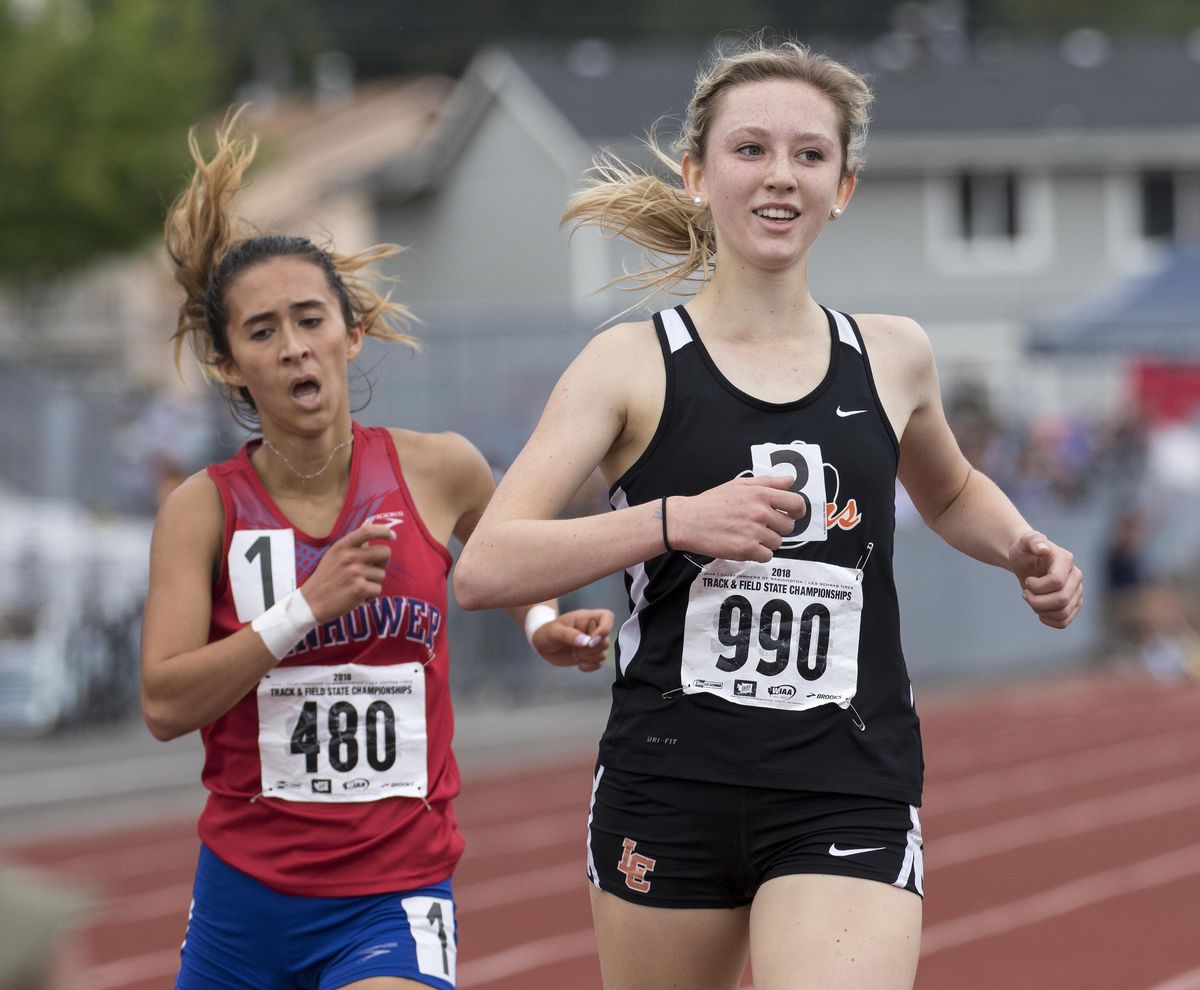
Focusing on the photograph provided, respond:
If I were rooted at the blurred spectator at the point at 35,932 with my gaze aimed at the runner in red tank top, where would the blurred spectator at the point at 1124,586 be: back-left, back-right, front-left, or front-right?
front-right

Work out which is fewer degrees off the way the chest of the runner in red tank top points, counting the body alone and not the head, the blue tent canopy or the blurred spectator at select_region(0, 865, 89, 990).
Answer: the blurred spectator

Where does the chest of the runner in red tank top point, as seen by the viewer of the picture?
toward the camera

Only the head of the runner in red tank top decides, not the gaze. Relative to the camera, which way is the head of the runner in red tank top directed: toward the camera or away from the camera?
toward the camera

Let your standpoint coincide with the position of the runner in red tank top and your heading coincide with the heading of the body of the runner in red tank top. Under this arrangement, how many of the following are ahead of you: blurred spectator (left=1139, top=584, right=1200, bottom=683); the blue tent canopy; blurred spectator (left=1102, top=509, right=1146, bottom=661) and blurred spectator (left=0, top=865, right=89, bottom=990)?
1

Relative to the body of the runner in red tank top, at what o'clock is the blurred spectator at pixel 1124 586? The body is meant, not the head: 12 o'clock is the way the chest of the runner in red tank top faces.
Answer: The blurred spectator is roughly at 7 o'clock from the runner in red tank top.

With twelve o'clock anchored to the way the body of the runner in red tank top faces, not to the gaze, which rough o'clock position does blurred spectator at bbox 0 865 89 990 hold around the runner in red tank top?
The blurred spectator is roughly at 12 o'clock from the runner in red tank top.

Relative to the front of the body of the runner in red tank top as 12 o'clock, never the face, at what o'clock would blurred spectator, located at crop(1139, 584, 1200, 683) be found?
The blurred spectator is roughly at 7 o'clock from the runner in red tank top.

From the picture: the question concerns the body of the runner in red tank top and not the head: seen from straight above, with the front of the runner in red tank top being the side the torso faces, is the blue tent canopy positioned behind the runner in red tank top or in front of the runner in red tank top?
behind
